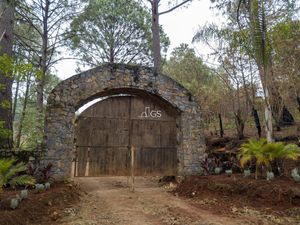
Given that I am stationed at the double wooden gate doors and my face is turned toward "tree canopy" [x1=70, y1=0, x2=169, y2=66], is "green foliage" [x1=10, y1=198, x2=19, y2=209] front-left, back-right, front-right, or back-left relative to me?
back-left

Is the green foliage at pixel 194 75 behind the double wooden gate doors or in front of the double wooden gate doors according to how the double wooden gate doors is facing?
behind

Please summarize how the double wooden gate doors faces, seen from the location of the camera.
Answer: facing the viewer

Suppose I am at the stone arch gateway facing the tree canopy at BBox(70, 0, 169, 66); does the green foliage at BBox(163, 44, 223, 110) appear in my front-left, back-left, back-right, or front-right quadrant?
front-right

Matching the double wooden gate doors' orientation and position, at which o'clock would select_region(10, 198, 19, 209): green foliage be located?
The green foliage is roughly at 1 o'clock from the double wooden gate doors.

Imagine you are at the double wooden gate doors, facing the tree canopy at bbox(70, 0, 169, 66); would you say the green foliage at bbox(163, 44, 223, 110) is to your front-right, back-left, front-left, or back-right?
front-right
